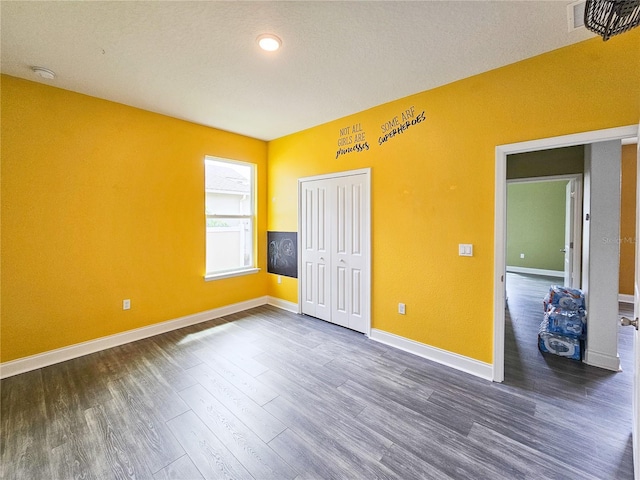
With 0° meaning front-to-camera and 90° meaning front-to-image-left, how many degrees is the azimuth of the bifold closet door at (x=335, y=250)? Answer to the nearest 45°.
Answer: approximately 45°

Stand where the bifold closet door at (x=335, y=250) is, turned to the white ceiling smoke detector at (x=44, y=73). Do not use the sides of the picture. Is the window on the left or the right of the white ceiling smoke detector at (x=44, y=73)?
right

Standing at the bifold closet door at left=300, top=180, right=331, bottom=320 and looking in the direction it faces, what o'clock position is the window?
The window is roughly at 2 o'clock from the bifold closet door.

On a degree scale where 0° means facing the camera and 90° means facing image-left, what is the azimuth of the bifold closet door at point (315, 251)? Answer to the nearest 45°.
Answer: approximately 45°

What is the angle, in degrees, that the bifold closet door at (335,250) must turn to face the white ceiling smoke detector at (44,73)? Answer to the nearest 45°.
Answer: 0° — it already faces it

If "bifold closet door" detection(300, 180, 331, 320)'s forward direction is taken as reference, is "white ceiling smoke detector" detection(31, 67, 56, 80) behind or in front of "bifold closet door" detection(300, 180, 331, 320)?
in front

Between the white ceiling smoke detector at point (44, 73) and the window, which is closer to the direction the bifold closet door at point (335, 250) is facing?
the white ceiling smoke detector
